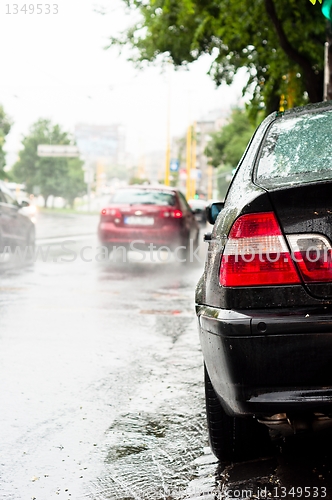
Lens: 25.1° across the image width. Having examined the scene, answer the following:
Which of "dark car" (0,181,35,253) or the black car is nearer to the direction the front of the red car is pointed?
the dark car

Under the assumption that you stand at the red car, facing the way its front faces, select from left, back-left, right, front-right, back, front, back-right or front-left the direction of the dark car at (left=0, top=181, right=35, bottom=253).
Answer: left

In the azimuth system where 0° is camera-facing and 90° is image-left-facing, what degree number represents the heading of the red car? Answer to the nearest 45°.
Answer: approximately 180°

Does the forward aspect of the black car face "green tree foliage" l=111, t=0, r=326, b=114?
yes

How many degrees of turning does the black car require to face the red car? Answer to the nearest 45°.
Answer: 0° — it already faces it

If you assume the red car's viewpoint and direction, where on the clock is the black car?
The black car is roughly at 6 o'clock from the red car.

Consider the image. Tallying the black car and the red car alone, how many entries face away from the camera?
2

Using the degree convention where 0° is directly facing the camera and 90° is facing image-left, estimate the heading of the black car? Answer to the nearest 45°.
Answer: approximately 180°
